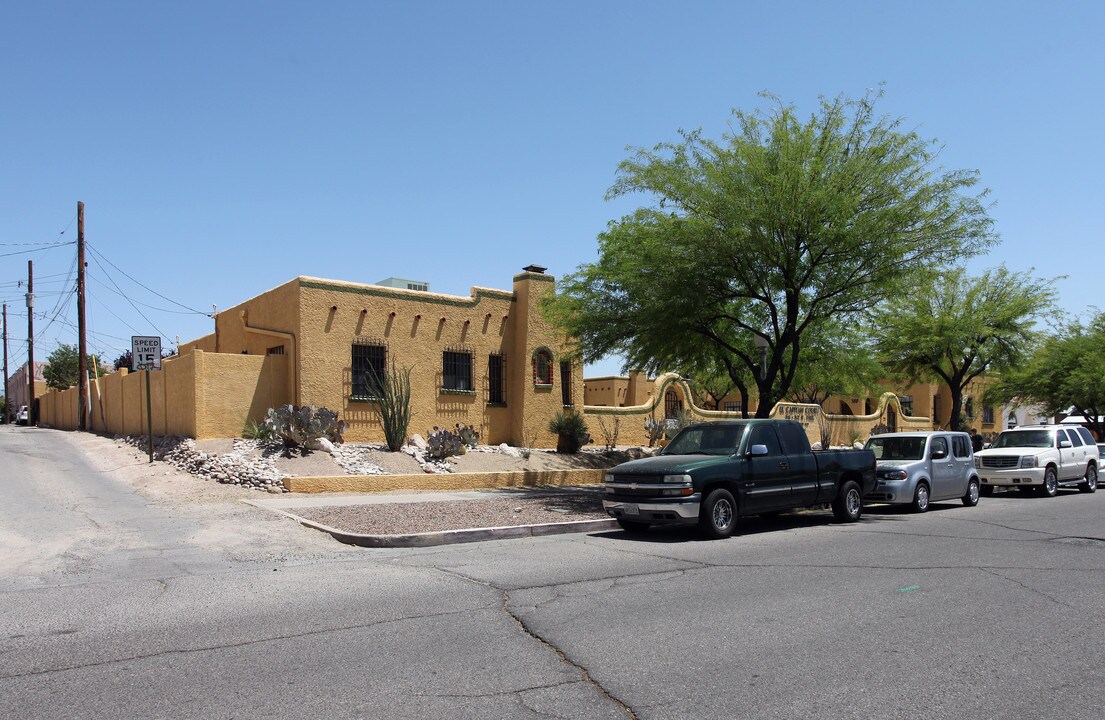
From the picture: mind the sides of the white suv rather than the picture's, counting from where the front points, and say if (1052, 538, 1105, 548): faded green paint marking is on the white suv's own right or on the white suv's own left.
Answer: on the white suv's own left

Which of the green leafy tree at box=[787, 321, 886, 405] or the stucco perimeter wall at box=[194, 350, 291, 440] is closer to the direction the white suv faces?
the stucco perimeter wall

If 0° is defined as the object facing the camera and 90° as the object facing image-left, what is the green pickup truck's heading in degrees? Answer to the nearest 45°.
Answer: approximately 45°

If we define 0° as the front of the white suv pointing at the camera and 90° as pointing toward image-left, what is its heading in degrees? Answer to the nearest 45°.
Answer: approximately 45°
